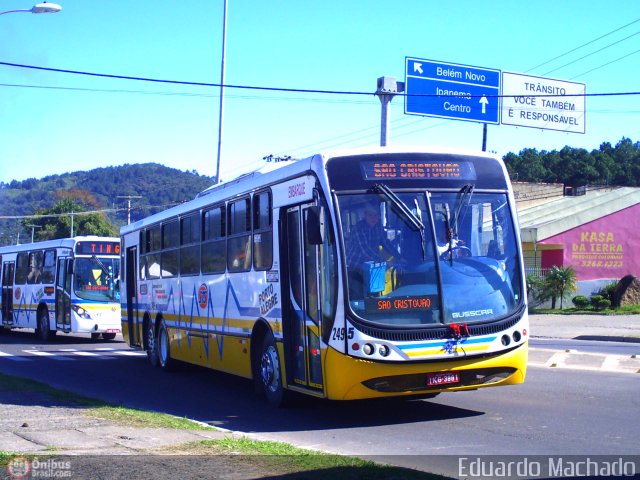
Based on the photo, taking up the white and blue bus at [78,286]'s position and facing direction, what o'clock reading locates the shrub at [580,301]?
The shrub is roughly at 10 o'clock from the white and blue bus.

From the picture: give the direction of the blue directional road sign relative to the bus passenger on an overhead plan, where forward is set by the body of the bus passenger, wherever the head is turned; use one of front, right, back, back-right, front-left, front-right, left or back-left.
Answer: back-left

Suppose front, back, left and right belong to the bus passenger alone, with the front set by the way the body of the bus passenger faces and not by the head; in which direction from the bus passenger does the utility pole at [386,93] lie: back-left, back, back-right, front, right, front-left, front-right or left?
back-left

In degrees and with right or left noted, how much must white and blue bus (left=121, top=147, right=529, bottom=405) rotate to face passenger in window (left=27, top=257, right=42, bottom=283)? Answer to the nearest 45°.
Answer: approximately 180°

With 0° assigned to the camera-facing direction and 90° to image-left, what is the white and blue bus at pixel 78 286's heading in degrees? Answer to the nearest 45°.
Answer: approximately 315°

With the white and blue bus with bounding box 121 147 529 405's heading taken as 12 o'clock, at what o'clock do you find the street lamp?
The street lamp is roughly at 6 o'clock from the white and blue bus.
